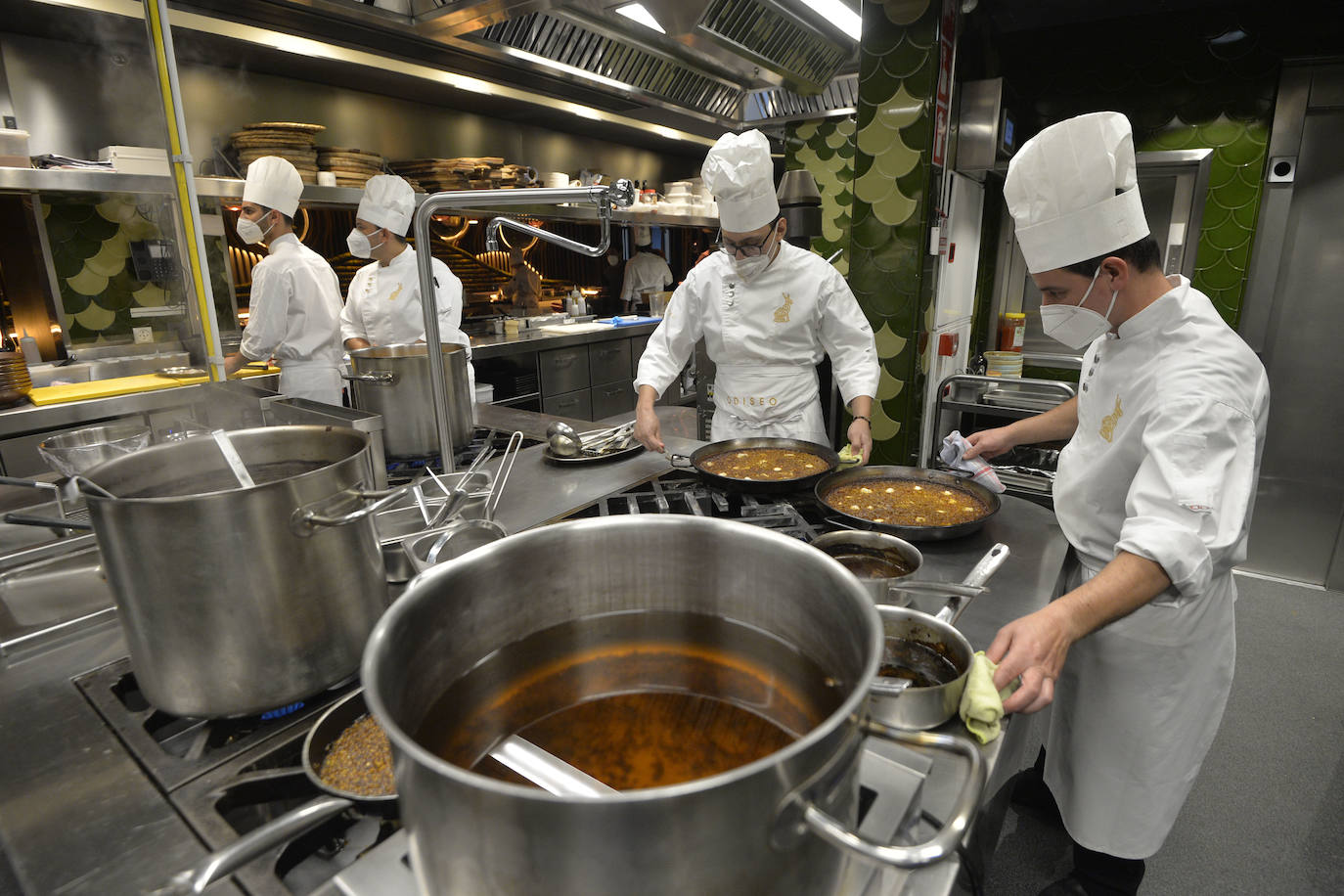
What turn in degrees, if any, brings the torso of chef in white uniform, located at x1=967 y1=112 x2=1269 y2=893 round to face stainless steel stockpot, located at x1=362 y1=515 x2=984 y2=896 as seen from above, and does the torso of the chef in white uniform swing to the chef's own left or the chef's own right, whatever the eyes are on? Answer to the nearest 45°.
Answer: approximately 90° to the chef's own left

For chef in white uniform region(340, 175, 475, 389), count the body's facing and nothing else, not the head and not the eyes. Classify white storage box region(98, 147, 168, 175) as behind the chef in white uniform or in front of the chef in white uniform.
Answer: in front

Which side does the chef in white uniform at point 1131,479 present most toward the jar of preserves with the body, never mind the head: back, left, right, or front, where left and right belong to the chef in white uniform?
right

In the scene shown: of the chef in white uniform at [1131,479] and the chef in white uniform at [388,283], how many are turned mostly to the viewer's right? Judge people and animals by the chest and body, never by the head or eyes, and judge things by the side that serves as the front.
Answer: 0

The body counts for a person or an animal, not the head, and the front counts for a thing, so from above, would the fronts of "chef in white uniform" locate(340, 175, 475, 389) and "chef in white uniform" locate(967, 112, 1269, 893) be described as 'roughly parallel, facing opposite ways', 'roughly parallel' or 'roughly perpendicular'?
roughly perpendicular

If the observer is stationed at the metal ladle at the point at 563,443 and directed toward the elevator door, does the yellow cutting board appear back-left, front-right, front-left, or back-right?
back-left

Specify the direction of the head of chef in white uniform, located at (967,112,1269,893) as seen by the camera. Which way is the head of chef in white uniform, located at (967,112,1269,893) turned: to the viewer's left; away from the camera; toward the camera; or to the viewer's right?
to the viewer's left

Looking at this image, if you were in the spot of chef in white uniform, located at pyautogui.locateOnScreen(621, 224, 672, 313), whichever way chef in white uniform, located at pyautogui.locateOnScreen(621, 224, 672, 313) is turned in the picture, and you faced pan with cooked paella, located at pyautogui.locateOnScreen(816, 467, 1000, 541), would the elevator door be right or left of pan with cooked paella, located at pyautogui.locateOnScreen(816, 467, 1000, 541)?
left

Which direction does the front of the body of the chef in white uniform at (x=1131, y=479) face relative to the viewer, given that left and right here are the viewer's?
facing to the left of the viewer

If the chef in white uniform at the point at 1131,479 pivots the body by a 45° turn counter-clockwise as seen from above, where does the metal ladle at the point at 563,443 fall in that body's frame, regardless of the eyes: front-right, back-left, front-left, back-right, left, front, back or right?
front-right

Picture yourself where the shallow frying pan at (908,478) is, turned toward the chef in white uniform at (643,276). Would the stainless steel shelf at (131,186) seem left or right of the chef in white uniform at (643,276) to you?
left

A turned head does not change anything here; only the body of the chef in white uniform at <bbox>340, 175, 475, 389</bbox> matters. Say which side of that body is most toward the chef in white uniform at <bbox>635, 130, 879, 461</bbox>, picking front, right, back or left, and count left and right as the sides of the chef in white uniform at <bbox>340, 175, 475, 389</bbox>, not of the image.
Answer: left

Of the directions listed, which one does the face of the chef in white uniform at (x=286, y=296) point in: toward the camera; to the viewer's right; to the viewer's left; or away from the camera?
to the viewer's left

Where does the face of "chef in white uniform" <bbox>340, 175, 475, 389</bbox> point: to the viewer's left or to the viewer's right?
to the viewer's left

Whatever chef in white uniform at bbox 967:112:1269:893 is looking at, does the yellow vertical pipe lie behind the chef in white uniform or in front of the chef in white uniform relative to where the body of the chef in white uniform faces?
in front
